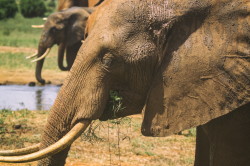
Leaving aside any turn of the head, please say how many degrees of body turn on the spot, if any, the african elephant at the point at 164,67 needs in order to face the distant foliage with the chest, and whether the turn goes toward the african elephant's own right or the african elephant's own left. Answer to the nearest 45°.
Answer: approximately 90° to the african elephant's own right

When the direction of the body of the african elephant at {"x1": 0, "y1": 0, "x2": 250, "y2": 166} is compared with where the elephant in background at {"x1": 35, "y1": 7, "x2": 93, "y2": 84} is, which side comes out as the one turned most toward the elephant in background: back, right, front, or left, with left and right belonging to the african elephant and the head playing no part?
right

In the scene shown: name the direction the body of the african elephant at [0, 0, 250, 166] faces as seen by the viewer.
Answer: to the viewer's left

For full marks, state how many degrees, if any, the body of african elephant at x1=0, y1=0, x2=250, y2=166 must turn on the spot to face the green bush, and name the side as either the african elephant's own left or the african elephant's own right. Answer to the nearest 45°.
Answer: approximately 90° to the african elephant's own right
